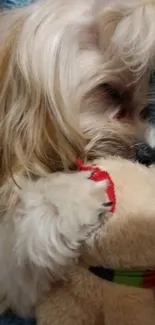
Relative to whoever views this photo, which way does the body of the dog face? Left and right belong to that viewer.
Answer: facing to the right of the viewer
